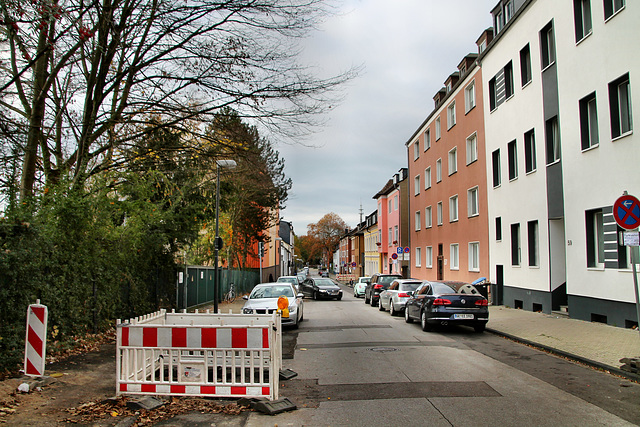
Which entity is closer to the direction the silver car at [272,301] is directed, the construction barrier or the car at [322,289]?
the construction barrier

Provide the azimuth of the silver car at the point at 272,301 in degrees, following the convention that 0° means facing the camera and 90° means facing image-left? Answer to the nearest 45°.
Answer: approximately 0°

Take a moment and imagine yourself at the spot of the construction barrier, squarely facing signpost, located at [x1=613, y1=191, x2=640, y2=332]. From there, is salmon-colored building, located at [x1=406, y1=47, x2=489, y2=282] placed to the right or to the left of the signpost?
left

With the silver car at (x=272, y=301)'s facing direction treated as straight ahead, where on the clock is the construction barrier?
The construction barrier is roughly at 12 o'clock from the silver car.

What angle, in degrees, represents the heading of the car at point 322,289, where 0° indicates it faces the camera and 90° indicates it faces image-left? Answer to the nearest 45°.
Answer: approximately 315°

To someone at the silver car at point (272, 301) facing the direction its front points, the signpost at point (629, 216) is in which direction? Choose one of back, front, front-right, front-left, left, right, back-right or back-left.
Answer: front-left

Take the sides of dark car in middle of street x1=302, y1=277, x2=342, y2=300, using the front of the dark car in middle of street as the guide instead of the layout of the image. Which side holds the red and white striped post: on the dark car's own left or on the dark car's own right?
on the dark car's own right

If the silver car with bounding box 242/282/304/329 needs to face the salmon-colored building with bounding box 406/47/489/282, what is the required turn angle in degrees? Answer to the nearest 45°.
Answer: approximately 135° to its left

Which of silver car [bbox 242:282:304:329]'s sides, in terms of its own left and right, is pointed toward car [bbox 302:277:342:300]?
back
